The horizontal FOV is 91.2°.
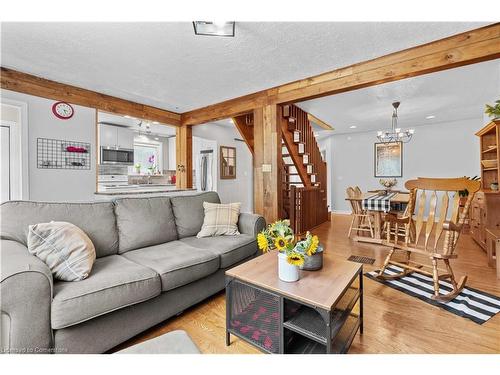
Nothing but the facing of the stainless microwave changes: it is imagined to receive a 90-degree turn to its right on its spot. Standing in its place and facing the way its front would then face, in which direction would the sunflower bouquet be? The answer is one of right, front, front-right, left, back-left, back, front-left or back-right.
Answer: left

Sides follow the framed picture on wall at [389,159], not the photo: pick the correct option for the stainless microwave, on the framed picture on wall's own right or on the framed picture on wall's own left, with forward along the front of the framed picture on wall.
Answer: on the framed picture on wall's own right

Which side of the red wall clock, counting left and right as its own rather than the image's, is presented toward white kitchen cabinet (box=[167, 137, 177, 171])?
left

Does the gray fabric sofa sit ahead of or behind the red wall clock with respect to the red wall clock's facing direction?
ahead

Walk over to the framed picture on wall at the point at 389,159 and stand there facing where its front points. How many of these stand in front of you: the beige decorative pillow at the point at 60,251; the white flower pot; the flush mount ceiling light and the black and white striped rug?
4

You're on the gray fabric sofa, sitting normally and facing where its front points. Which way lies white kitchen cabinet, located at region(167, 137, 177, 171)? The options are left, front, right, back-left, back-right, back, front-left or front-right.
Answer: back-left

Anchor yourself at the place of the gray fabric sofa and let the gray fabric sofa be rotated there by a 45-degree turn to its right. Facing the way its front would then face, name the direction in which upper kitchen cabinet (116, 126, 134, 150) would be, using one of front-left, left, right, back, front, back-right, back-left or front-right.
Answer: back

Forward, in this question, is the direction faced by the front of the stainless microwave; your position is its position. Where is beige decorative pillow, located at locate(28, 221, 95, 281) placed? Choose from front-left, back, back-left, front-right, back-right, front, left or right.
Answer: front

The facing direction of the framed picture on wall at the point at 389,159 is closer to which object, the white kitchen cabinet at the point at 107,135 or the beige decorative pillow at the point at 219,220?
the beige decorative pillow

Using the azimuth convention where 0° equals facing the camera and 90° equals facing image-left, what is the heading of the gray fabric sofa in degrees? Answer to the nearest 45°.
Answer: approximately 315°

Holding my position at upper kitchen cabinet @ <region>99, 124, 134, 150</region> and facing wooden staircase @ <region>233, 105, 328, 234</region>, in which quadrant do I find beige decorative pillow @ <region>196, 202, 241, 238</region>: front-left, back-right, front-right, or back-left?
front-right

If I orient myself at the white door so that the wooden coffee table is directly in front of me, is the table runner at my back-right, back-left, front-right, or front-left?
front-left

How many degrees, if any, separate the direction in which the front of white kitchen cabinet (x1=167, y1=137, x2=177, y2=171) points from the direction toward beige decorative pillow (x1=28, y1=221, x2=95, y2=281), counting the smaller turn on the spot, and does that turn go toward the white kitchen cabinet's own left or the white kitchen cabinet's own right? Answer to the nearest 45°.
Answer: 0° — it already faces it

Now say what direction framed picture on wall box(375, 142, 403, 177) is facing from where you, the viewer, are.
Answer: facing the viewer

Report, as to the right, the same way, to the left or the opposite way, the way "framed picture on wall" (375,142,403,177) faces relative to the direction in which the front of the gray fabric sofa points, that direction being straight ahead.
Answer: to the right

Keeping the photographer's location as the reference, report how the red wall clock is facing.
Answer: facing the viewer and to the right of the viewer
